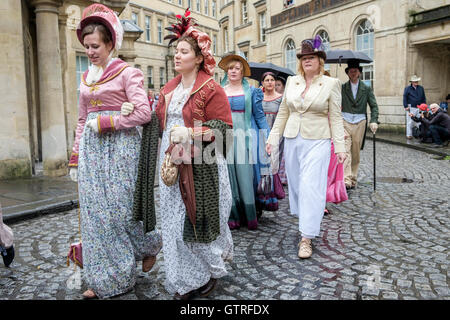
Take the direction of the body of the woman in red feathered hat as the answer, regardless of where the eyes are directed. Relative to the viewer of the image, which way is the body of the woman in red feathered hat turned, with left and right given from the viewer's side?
facing the viewer and to the left of the viewer

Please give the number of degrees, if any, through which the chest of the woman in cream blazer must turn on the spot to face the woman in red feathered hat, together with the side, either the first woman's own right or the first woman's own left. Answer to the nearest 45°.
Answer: approximately 45° to the first woman's own right

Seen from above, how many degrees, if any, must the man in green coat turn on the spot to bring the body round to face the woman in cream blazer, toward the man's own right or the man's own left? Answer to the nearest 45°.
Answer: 0° — they already face them

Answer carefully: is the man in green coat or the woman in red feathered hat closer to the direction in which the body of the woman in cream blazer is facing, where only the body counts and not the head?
the woman in red feathered hat

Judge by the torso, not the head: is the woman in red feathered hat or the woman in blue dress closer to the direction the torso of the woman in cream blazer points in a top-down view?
the woman in red feathered hat

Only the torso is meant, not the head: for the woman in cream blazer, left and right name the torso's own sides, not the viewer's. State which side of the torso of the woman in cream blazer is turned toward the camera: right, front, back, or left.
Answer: front

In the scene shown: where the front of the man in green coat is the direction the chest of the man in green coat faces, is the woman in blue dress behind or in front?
in front

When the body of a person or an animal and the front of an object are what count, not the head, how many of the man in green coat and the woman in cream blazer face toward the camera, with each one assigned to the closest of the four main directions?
2

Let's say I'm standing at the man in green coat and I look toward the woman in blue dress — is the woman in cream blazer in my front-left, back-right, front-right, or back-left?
front-left

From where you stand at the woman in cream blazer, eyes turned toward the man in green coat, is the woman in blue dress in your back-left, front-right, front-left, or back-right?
front-left

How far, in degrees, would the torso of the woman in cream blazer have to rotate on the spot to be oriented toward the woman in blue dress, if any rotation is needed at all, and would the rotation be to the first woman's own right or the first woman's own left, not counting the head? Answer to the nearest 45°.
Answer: approximately 135° to the first woman's own right

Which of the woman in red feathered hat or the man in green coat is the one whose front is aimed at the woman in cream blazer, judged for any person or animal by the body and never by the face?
the man in green coat
